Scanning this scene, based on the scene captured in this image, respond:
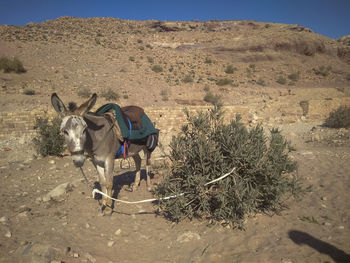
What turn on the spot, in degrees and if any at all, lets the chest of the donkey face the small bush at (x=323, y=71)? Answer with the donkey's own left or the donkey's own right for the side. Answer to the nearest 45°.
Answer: approximately 180°

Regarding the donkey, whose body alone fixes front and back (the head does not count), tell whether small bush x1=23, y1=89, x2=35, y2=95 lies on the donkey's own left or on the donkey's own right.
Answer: on the donkey's own right

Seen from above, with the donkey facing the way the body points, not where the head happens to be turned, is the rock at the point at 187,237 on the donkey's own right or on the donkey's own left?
on the donkey's own left

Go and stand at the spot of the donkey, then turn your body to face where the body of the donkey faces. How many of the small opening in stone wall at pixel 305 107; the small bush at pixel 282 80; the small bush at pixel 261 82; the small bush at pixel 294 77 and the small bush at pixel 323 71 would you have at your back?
5

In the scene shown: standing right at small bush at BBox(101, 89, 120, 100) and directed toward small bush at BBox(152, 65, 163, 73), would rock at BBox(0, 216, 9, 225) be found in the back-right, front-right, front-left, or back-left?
back-right

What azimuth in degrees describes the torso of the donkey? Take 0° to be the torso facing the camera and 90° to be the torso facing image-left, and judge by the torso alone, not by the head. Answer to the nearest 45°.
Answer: approximately 45°

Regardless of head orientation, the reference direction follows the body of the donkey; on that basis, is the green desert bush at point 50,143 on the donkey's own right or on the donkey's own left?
on the donkey's own right

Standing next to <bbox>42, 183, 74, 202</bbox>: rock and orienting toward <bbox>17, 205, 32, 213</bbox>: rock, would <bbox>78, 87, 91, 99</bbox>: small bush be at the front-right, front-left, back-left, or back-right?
back-right

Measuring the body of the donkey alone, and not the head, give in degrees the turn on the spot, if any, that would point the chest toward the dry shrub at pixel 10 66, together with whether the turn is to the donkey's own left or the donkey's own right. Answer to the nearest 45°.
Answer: approximately 135° to the donkey's own right

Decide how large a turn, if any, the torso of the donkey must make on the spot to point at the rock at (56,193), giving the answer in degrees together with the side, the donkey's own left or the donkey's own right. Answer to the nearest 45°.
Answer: approximately 90° to the donkey's own right

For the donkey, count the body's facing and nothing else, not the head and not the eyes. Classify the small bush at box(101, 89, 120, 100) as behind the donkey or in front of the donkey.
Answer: behind

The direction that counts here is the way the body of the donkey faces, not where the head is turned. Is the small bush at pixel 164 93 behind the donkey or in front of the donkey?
behind

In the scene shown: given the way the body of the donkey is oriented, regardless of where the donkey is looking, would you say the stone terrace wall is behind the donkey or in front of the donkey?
behind

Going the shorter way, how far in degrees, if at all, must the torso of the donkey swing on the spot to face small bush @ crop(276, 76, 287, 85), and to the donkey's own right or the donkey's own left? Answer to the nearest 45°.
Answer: approximately 180°
